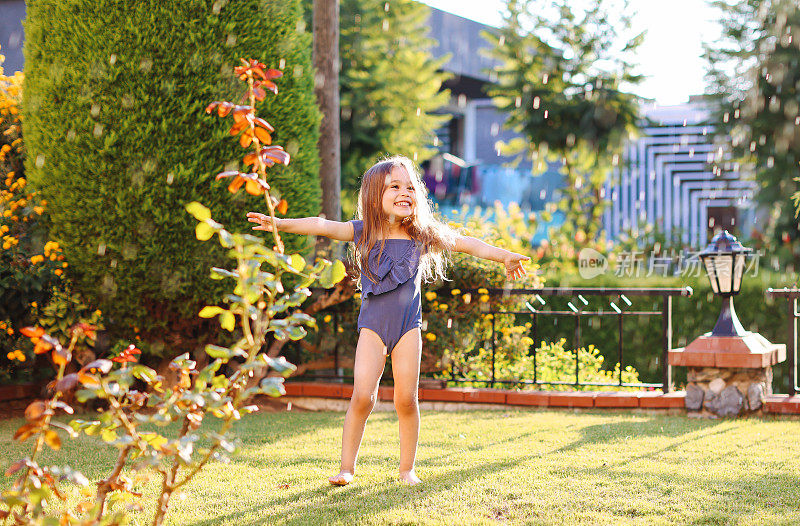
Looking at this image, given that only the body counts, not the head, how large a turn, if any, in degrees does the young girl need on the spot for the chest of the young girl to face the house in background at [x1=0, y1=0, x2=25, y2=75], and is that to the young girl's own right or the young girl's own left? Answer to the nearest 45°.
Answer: approximately 135° to the young girl's own right

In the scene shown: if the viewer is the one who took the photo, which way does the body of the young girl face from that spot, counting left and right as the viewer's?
facing the viewer

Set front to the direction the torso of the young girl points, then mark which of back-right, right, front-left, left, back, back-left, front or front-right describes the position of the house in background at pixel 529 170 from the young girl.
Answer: back

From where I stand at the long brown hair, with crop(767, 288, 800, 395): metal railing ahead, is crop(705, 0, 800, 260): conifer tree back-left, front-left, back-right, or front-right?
front-left

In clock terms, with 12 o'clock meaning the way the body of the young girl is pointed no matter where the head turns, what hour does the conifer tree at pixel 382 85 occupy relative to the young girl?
The conifer tree is roughly at 6 o'clock from the young girl.

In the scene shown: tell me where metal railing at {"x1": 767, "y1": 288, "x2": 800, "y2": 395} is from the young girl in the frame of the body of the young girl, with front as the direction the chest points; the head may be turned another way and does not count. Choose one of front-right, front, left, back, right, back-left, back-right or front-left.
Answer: back-left

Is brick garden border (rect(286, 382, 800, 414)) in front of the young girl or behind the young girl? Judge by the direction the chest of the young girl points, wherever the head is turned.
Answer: behind

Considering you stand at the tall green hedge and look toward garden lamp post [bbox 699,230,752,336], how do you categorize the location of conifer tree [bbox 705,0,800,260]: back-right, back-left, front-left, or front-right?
front-left

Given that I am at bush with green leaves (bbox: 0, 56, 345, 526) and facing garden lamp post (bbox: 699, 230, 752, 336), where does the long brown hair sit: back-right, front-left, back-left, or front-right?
front-left

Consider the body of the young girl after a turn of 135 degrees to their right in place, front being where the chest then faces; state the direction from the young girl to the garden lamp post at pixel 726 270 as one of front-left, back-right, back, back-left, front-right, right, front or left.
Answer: right

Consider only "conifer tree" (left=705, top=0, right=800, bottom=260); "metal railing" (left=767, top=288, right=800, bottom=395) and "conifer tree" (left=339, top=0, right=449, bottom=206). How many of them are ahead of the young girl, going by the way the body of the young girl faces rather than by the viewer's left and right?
0
